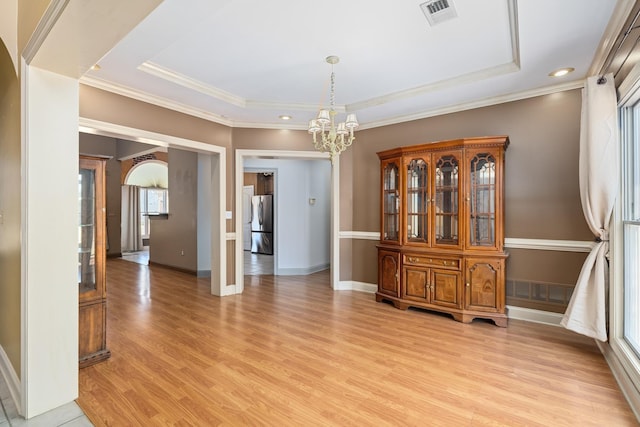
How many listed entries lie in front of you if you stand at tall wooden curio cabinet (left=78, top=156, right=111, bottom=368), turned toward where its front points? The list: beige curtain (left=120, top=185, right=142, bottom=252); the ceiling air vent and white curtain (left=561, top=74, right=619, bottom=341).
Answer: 2

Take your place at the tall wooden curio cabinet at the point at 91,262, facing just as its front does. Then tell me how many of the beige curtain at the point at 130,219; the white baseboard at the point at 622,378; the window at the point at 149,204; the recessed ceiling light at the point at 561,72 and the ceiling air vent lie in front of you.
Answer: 3

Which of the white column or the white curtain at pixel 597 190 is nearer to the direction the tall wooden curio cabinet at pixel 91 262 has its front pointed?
the white curtain

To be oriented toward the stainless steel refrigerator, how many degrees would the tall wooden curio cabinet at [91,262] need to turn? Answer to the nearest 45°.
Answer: approximately 90° to its left

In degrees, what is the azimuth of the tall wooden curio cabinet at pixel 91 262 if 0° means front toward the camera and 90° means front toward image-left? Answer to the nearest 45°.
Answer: approximately 315°

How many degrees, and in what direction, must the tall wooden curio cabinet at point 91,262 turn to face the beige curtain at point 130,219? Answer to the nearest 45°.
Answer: approximately 135° to its left

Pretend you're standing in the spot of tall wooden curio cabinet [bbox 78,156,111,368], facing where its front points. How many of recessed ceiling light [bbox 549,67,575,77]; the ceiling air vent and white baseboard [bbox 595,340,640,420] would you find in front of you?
3

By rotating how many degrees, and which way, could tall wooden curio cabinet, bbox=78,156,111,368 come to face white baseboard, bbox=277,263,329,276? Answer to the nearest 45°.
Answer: approximately 90° to its left

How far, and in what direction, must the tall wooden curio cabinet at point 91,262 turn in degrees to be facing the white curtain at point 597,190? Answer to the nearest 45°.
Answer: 0° — it already faces it

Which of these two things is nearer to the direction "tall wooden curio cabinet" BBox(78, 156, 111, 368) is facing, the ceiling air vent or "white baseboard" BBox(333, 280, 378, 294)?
the ceiling air vent

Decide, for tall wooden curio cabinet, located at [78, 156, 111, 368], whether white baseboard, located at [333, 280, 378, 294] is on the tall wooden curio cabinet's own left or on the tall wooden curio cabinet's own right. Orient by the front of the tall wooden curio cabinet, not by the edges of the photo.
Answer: on the tall wooden curio cabinet's own left
